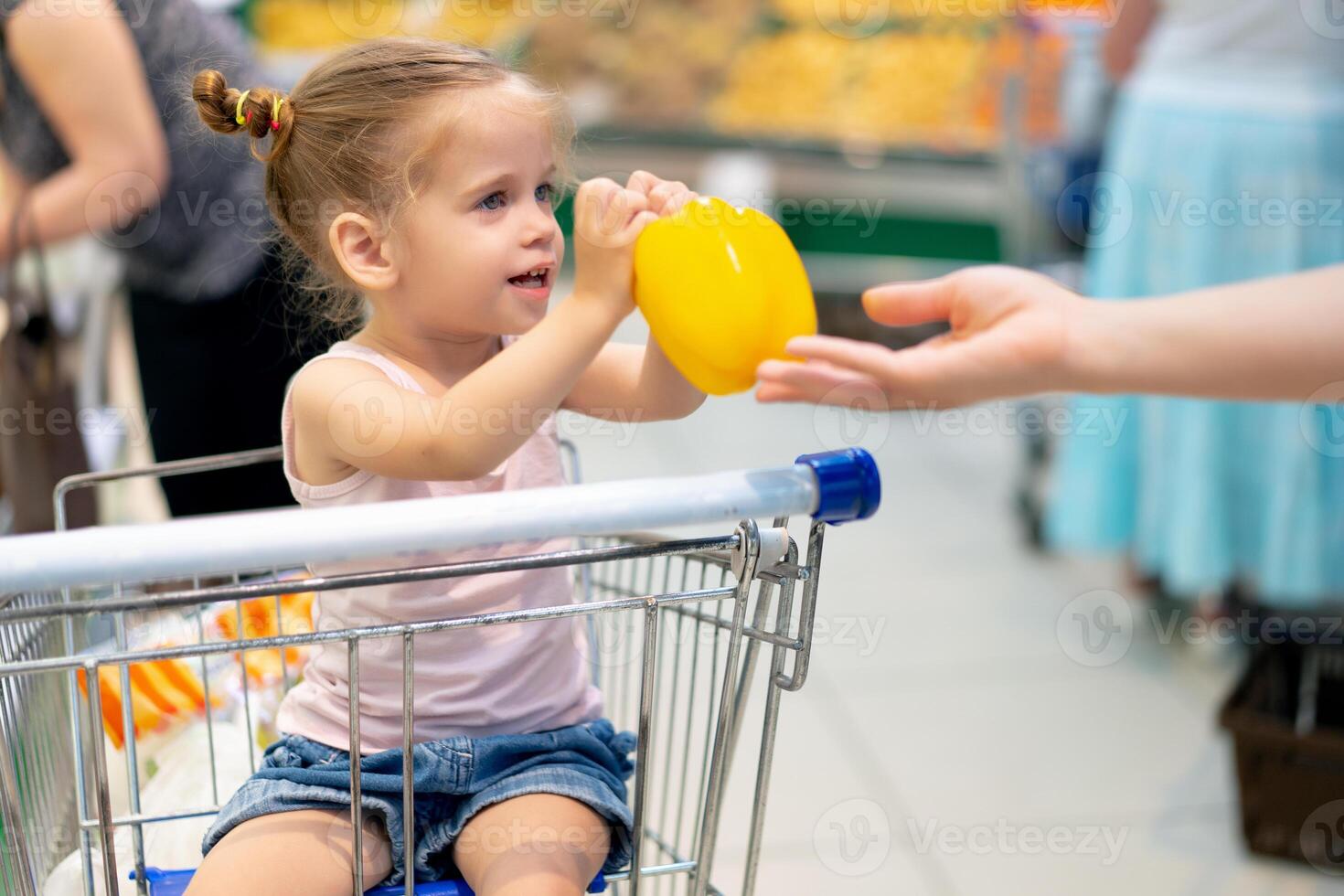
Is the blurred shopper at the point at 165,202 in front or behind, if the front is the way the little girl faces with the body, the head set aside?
behind

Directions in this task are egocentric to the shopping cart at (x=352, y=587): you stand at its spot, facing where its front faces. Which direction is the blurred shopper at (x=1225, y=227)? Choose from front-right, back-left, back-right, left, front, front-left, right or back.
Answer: front-right

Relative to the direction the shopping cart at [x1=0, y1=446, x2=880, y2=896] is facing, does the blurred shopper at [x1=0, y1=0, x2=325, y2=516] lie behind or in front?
in front

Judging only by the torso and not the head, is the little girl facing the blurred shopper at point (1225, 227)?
no

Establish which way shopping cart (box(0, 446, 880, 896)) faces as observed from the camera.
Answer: facing away from the viewer

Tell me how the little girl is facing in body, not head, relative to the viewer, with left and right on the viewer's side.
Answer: facing the viewer and to the right of the viewer

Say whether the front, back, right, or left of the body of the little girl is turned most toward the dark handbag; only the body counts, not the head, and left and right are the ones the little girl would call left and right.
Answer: back
